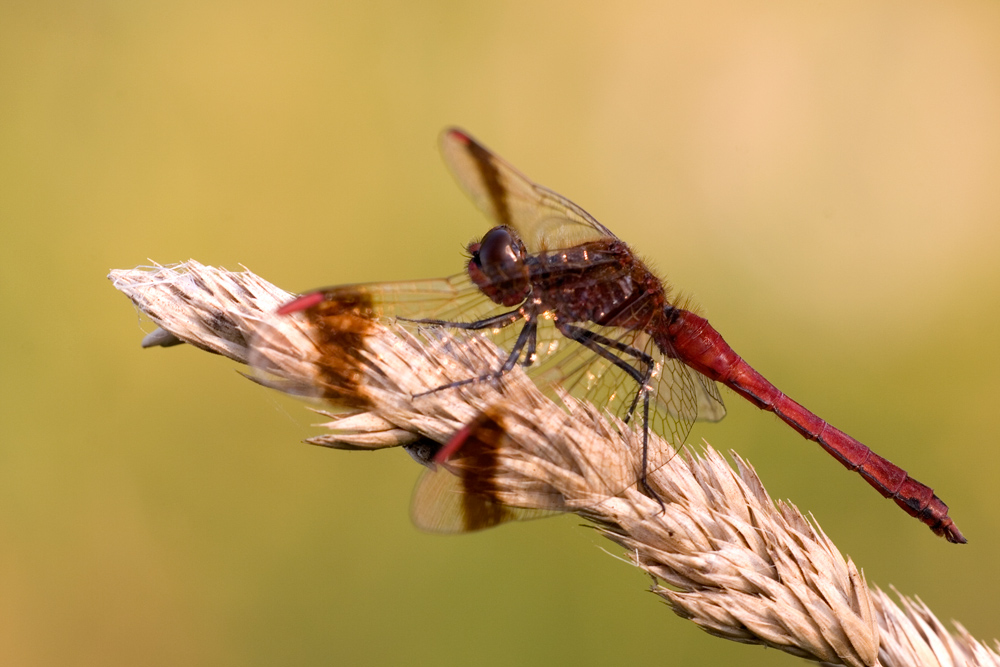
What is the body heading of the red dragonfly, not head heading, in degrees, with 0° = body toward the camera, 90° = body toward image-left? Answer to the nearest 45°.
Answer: approximately 90°
